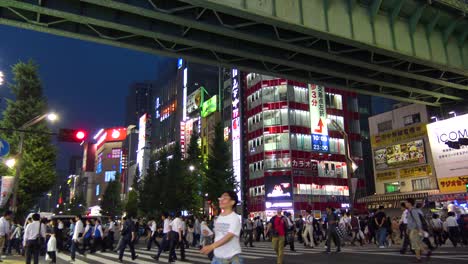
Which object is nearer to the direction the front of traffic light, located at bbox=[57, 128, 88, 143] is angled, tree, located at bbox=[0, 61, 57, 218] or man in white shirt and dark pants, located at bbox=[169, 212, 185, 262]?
the man in white shirt and dark pants

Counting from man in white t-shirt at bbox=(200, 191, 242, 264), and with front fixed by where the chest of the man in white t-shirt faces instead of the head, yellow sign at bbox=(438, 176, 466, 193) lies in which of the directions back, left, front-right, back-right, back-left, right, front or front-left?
back

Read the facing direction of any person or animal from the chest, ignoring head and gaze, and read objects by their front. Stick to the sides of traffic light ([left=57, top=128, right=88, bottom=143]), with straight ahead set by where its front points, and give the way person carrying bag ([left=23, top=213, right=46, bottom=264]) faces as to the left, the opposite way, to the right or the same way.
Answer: the opposite way

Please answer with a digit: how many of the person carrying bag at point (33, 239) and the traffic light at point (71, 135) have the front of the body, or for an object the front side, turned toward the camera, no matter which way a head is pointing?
1

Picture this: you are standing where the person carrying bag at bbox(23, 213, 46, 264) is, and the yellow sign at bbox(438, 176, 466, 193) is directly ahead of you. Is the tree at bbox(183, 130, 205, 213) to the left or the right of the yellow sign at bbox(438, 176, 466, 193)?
left

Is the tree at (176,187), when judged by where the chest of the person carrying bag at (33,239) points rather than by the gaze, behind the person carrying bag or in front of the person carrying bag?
in front

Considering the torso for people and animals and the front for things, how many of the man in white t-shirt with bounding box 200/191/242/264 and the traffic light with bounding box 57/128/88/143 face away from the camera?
0

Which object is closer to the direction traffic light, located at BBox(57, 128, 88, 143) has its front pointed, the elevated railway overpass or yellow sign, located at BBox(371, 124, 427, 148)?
the elevated railway overpass

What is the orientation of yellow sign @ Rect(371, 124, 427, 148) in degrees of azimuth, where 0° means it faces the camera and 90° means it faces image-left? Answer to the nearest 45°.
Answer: approximately 45°

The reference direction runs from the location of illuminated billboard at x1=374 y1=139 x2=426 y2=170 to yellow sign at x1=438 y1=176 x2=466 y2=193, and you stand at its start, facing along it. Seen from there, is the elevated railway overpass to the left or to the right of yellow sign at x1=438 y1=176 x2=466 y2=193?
right

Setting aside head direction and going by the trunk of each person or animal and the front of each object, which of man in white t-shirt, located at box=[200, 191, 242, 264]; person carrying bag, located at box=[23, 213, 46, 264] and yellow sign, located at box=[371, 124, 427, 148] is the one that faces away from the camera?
the person carrying bag

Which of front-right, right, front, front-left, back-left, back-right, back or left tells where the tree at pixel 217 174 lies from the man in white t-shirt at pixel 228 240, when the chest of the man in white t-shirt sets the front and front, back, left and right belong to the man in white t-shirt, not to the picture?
back-right

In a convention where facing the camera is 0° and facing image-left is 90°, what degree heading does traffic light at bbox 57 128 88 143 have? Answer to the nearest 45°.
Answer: approximately 0°

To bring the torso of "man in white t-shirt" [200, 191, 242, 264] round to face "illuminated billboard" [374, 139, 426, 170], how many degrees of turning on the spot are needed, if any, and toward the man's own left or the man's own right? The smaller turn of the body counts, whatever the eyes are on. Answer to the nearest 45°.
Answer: approximately 180°
